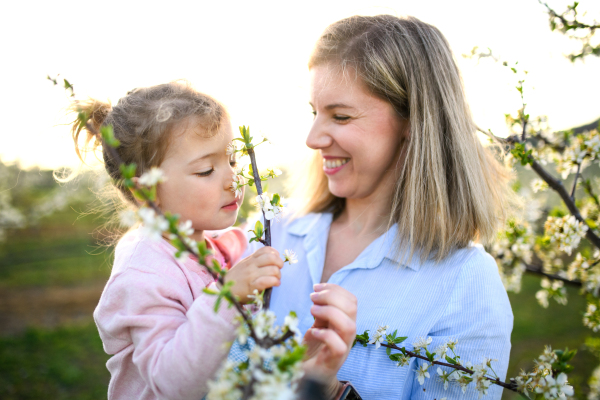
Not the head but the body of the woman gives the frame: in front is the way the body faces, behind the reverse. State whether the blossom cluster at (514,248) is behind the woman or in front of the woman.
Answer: behind

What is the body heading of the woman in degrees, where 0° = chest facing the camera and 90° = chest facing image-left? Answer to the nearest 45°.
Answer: approximately 45°

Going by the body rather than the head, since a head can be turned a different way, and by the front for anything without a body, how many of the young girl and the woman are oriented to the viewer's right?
1

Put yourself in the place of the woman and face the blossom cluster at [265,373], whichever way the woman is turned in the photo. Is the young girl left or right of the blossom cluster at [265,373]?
right

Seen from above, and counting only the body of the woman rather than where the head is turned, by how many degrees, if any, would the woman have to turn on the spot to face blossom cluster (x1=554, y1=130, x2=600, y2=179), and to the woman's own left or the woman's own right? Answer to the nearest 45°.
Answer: approximately 135° to the woman's own left

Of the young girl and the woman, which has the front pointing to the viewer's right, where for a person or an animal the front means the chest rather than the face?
the young girl

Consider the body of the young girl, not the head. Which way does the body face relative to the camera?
to the viewer's right

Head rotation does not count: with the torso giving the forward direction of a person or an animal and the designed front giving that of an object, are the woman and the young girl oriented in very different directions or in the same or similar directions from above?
very different directions

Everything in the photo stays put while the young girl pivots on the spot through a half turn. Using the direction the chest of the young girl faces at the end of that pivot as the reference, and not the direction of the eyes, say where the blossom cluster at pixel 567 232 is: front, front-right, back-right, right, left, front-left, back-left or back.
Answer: back

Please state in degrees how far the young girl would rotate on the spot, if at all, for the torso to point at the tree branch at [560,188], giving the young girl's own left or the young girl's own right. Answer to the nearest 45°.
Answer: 0° — they already face it

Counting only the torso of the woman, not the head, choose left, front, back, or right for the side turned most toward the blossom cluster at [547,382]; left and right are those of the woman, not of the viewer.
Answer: left
